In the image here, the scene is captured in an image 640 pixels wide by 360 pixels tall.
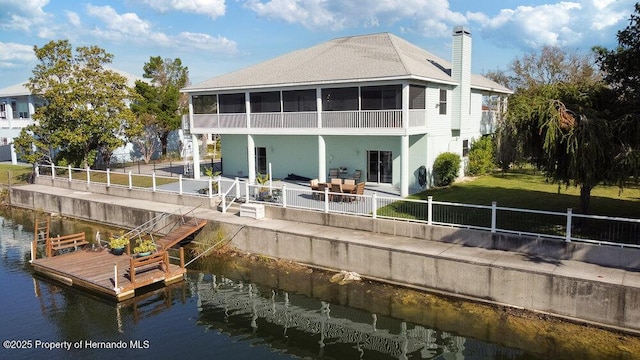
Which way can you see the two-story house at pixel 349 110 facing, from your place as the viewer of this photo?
facing the viewer and to the left of the viewer

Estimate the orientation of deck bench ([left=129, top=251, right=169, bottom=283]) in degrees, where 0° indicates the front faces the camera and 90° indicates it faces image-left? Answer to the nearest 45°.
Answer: approximately 135°

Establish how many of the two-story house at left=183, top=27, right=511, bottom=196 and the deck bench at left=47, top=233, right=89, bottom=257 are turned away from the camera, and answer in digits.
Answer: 0

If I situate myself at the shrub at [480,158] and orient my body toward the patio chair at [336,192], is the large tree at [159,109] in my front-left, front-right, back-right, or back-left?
front-right

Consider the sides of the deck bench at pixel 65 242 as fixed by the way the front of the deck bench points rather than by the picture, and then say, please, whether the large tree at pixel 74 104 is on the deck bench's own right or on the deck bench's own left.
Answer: on the deck bench's own left

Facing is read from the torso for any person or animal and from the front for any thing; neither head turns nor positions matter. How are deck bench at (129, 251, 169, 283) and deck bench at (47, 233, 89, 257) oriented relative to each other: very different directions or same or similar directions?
very different directions

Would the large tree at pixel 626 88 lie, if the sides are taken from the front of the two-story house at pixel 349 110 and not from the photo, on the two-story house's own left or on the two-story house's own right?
on the two-story house's own left

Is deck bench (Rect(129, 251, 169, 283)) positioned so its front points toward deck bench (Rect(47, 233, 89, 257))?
yes

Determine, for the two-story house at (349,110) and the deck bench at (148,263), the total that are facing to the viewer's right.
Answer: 0

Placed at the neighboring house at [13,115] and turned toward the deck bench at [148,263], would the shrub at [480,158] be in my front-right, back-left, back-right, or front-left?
front-left

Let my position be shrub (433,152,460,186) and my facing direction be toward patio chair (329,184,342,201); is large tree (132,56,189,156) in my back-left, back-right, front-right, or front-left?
front-right

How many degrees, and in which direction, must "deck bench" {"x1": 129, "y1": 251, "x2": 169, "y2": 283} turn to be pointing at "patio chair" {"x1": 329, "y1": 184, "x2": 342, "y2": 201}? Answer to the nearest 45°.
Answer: approximately 135° to its right

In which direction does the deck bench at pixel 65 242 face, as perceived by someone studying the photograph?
facing the viewer and to the right of the viewer
